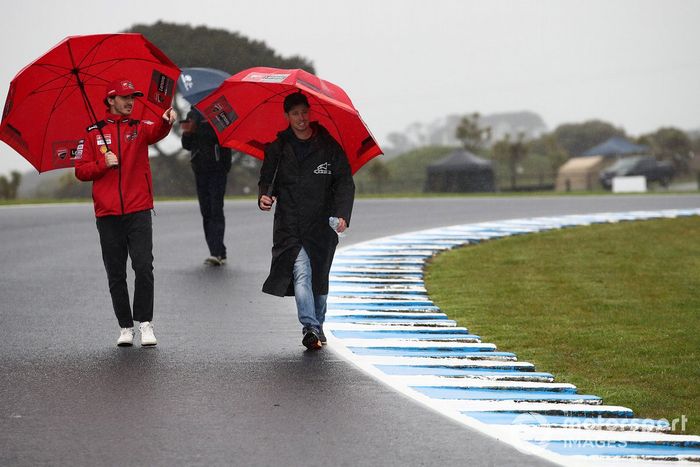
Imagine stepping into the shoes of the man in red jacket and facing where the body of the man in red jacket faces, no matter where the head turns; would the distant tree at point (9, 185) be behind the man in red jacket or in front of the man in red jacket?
behind

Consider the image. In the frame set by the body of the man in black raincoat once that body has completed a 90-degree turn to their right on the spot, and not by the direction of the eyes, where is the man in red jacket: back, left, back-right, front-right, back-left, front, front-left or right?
front

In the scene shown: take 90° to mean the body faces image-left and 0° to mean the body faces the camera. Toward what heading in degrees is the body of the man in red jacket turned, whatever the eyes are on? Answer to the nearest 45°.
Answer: approximately 0°

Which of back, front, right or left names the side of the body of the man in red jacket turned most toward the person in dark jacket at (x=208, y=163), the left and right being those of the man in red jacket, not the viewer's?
back
